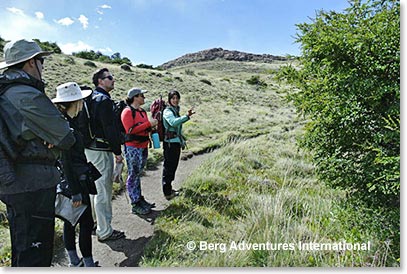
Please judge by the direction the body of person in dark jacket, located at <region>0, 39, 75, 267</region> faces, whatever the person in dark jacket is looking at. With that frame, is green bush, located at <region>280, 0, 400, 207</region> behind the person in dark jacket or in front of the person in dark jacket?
in front

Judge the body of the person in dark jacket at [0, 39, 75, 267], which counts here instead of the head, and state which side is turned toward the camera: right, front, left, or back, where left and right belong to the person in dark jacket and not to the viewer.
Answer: right

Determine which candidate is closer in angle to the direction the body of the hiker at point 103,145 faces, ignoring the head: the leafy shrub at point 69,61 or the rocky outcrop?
the rocky outcrop

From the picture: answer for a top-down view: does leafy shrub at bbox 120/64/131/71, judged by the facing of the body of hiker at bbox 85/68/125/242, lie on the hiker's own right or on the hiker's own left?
on the hiker's own left

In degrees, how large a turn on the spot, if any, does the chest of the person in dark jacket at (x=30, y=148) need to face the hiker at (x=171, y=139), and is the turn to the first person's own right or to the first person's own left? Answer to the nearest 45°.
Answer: approximately 45° to the first person's own left

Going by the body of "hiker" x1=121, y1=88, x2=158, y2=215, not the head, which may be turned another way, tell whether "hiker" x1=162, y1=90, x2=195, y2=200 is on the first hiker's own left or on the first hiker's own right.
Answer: on the first hiker's own left

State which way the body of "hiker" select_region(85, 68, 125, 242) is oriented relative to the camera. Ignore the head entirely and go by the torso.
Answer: to the viewer's right
